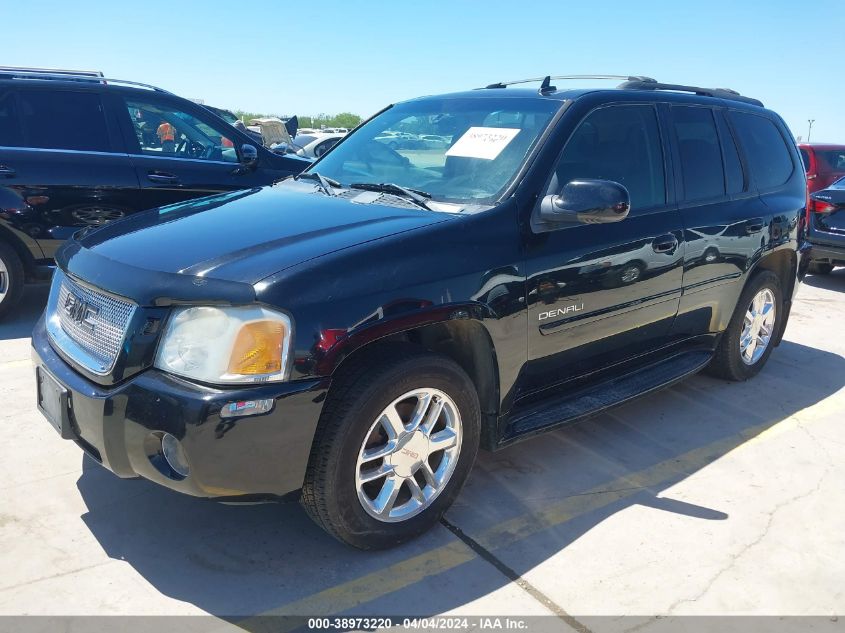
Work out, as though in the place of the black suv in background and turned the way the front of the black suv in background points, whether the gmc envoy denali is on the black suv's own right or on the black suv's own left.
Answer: on the black suv's own right

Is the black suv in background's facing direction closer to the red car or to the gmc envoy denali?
the red car

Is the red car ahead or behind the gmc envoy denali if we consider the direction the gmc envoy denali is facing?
behind

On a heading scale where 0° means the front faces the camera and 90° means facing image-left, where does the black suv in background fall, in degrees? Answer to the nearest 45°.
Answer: approximately 270°

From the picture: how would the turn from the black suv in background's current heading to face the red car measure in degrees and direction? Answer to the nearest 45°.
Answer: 0° — it already faces it

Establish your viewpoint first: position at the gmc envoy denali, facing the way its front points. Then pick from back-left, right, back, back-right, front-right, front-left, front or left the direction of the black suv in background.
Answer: right

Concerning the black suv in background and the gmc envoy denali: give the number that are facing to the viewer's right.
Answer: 1

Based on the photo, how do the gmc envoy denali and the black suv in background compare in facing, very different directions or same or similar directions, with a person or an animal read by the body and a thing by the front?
very different directions

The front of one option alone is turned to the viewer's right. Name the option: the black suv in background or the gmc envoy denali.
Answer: the black suv in background
